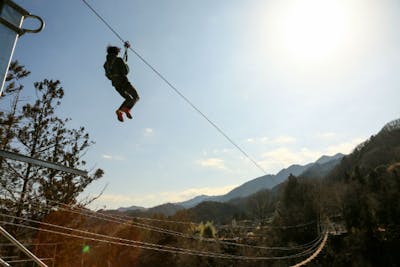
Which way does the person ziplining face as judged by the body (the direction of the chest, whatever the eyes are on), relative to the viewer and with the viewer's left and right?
facing away from the viewer and to the right of the viewer
